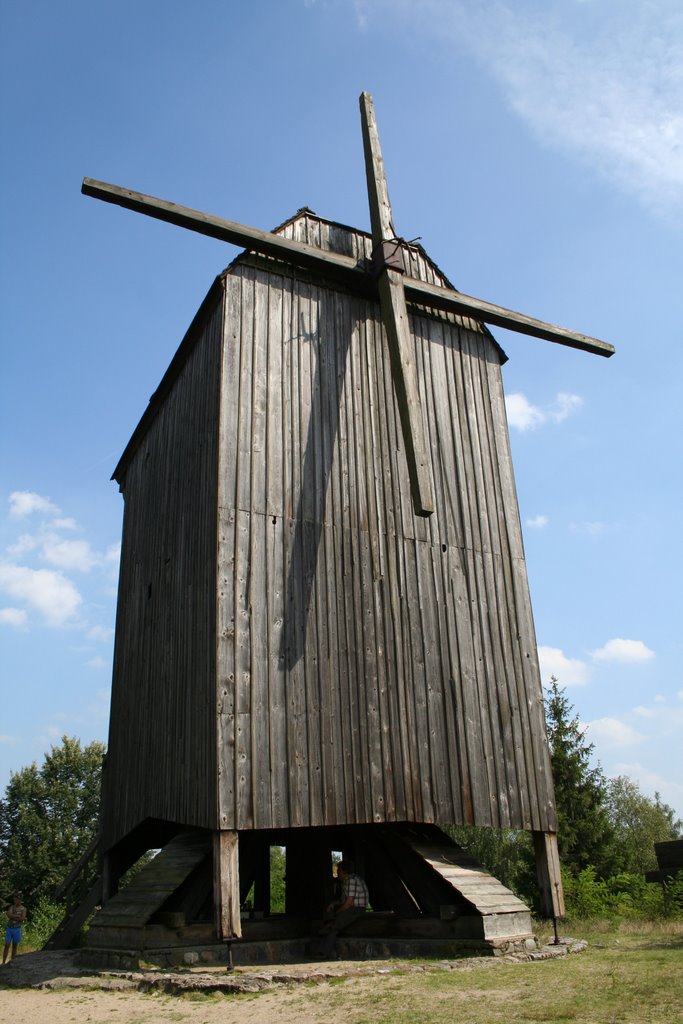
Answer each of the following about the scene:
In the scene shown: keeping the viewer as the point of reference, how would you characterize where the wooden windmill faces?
facing the viewer and to the right of the viewer

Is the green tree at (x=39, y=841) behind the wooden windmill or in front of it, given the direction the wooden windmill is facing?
behind

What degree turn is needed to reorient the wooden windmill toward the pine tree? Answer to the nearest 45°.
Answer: approximately 135° to its left

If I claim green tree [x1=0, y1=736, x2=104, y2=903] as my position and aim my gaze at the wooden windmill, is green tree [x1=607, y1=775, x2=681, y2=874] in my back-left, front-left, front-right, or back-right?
front-left

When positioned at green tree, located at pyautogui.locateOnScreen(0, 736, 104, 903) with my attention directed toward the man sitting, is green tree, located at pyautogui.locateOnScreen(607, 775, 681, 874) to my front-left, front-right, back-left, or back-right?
front-left

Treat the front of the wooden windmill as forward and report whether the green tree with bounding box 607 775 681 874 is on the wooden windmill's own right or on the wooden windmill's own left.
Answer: on the wooden windmill's own left
